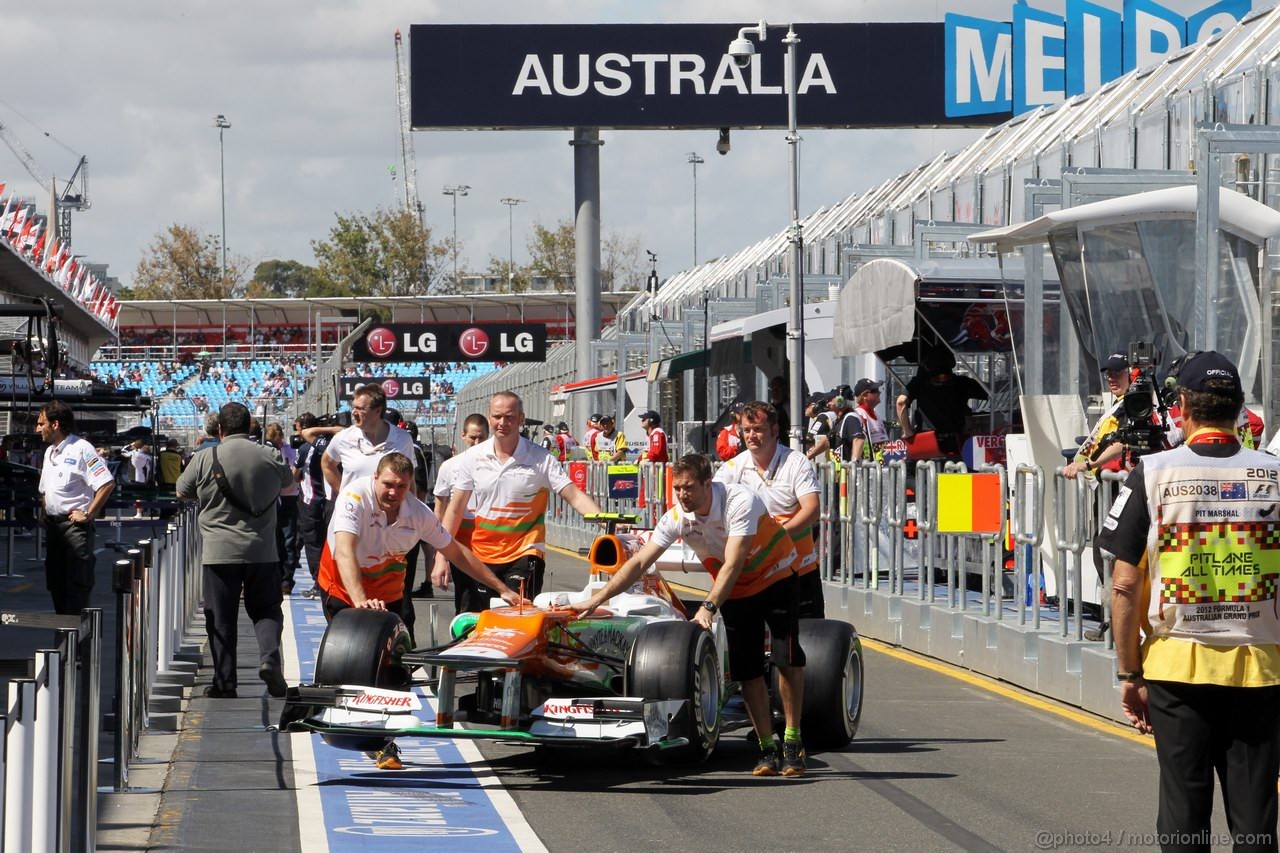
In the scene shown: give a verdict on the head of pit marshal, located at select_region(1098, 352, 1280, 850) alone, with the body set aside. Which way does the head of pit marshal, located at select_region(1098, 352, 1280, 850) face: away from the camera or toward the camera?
away from the camera

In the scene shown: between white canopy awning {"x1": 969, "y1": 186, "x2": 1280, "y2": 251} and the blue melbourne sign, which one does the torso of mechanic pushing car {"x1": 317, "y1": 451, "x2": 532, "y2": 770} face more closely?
the white canopy awning

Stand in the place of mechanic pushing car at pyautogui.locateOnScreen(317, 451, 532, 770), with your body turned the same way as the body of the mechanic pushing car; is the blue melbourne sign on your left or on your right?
on your left

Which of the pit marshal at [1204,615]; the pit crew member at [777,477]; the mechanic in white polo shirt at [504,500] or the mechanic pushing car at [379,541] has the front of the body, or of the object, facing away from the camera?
the pit marshal at [1204,615]

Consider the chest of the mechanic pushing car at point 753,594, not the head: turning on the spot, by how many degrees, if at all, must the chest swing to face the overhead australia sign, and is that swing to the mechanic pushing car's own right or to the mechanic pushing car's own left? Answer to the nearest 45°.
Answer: approximately 135° to the mechanic pushing car's own right

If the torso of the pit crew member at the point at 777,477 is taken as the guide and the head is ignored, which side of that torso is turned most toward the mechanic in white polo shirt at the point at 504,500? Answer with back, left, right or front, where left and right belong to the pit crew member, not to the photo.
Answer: right

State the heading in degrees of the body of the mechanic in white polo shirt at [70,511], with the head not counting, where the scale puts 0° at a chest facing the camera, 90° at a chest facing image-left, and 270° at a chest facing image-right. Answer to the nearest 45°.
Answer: approximately 45°

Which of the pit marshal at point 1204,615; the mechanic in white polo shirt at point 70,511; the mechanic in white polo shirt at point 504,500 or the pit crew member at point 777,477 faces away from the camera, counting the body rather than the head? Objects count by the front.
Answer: the pit marshal at point 1204,615

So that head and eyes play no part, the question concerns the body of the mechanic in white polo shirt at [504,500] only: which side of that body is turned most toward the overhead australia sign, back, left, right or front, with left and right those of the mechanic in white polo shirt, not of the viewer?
back

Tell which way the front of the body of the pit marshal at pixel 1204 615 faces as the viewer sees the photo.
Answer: away from the camera

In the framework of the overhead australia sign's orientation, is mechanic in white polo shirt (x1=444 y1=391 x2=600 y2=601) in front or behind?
in front

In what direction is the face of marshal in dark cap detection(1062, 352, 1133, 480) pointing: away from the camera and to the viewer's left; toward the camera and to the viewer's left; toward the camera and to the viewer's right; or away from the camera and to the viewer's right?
toward the camera and to the viewer's left
